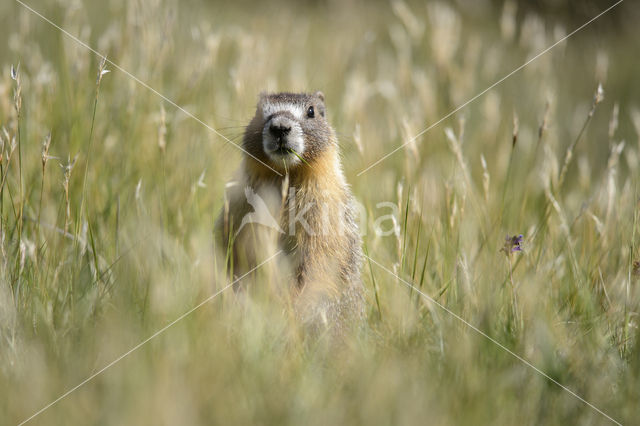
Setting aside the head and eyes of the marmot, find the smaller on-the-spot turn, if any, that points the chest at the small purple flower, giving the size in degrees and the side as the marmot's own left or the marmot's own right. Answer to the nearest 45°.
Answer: approximately 45° to the marmot's own left

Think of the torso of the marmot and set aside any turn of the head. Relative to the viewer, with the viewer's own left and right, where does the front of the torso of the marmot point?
facing the viewer
